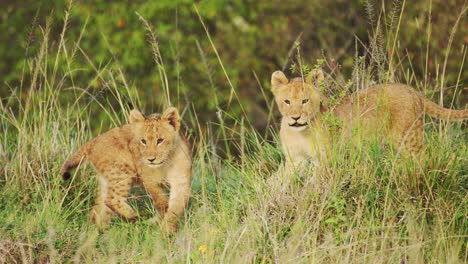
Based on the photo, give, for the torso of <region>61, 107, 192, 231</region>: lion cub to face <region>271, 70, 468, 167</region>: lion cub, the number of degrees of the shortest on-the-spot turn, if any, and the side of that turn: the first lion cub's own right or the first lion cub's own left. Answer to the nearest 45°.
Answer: approximately 45° to the first lion cub's own left

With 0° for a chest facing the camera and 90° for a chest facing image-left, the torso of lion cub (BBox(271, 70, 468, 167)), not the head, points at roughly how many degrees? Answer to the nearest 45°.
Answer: approximately 45°

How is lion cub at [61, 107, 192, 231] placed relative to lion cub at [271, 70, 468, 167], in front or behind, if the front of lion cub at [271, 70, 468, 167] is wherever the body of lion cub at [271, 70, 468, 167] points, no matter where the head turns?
in front

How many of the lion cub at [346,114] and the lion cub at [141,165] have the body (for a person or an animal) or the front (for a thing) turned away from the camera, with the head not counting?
0

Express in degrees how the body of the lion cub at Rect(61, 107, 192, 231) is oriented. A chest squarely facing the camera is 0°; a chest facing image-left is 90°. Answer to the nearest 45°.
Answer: approximately 315°
